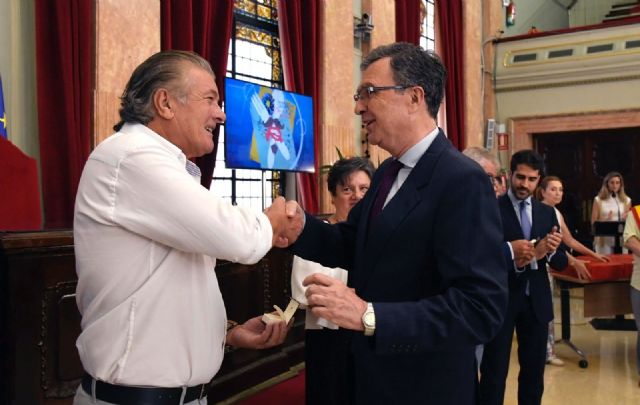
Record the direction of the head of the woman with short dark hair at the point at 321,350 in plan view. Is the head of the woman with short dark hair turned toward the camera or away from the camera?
toward the camera

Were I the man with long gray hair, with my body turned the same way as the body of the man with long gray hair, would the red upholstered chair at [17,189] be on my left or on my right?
on my left

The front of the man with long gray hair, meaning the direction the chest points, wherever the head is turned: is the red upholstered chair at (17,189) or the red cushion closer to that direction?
the red cushion

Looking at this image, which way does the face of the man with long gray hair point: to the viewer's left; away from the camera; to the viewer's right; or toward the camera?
to the viewer's right

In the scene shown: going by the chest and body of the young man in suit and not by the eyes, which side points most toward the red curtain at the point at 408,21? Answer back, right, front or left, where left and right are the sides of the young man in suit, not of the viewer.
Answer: back

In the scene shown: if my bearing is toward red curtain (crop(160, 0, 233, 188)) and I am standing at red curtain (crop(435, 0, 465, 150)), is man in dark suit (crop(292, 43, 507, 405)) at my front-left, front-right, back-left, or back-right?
front-left

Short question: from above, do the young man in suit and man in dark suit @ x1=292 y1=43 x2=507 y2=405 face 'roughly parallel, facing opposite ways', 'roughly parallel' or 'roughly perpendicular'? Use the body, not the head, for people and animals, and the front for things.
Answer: roughly perpendicular

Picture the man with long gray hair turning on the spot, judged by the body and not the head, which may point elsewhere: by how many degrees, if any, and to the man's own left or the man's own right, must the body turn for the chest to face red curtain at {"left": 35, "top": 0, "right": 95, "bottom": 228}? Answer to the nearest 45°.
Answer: approximately 90° to the man's own left

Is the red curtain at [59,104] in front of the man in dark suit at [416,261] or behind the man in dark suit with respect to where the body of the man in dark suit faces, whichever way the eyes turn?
in front

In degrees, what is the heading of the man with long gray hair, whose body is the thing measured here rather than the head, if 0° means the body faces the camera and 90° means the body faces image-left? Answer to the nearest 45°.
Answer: approximately 270°

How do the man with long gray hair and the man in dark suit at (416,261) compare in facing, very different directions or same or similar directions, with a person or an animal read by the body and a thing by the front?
very different directions

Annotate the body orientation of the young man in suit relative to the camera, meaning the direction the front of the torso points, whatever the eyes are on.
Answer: toward the camera

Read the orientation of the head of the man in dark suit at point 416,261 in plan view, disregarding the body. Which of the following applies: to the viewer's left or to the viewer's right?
to the viewer's left

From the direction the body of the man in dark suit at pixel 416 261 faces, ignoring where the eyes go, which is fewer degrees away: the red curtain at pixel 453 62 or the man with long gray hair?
the man with long gray hair

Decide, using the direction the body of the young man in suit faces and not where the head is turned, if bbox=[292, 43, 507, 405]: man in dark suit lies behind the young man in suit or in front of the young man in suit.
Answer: in front

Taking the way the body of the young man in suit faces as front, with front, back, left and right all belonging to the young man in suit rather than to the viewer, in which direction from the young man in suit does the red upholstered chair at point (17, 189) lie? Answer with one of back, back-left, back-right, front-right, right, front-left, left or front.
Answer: front-right

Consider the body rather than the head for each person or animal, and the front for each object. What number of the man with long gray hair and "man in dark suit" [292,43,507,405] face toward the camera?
0

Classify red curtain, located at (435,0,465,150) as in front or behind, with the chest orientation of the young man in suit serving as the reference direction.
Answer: behind

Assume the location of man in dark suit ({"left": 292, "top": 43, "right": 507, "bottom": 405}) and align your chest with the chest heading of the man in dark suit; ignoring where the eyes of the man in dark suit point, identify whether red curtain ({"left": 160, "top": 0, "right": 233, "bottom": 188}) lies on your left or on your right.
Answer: on your right

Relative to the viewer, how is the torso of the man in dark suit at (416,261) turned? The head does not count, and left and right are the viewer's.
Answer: facing to the left of the viewer
